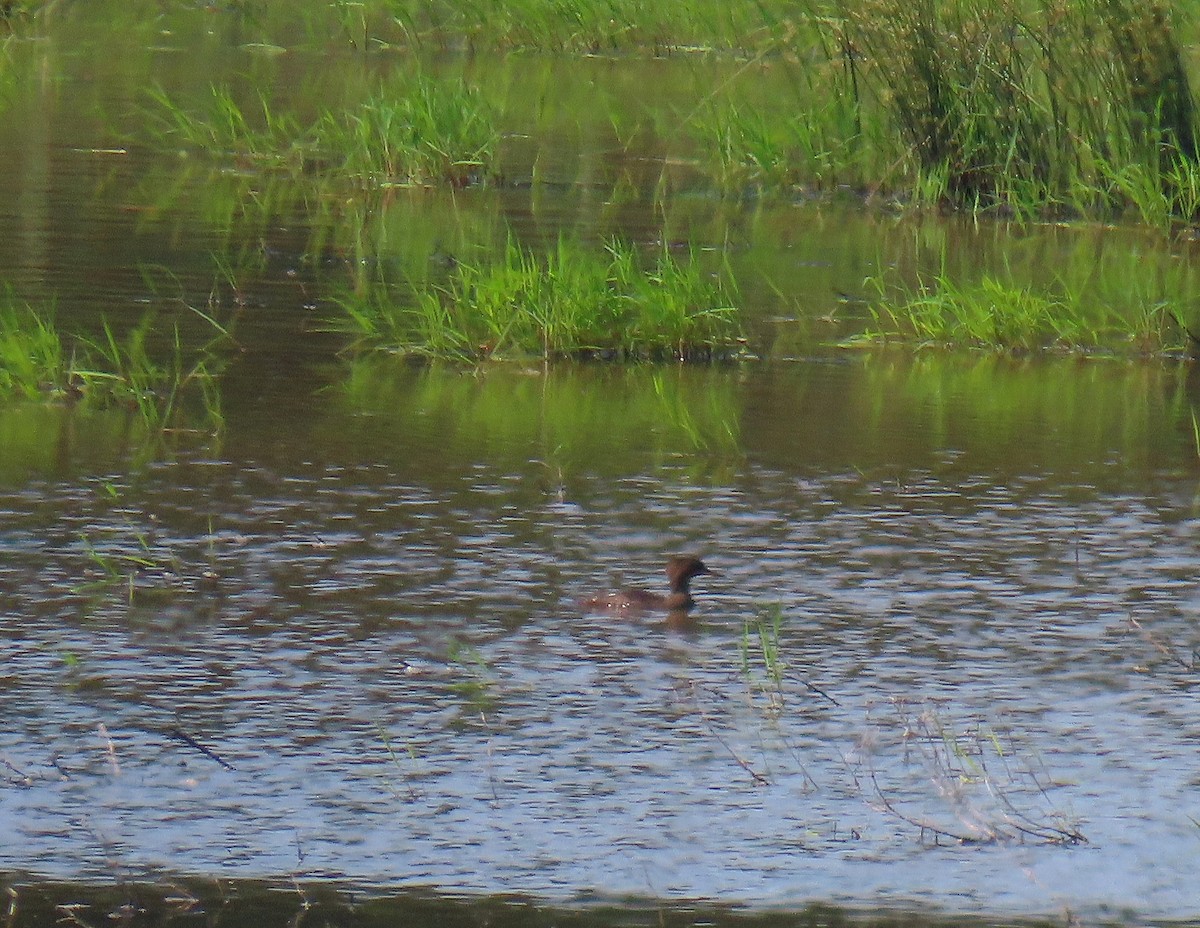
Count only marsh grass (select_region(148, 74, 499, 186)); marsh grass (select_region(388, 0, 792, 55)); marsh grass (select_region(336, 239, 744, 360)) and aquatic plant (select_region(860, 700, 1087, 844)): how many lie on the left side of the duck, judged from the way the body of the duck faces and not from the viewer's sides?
3

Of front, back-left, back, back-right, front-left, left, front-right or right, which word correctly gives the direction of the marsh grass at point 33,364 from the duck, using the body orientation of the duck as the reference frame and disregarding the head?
back-left

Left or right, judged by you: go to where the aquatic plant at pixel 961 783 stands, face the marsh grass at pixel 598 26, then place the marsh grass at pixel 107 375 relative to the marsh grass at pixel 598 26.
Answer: left

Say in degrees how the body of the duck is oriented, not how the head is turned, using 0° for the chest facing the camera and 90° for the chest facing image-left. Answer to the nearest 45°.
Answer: approximately 270°

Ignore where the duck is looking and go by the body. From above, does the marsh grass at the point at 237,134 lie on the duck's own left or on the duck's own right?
on the duck's own left

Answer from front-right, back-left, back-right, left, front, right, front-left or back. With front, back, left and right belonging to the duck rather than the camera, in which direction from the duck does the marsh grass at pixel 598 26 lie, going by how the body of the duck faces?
left

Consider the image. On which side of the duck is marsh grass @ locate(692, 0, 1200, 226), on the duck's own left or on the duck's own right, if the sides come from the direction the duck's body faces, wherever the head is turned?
on the duck's own left

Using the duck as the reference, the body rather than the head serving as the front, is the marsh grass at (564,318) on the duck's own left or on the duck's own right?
on the duck's own left

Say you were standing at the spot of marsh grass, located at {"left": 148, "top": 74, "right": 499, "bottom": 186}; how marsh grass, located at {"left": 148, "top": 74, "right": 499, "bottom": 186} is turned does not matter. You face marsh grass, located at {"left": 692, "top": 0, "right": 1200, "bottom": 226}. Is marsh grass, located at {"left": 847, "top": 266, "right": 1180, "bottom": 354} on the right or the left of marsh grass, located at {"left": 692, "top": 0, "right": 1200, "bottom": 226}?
right

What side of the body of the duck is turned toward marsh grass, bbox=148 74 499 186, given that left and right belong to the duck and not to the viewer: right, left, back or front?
left

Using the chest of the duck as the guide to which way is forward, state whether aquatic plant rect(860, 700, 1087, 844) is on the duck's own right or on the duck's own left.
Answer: on the duck's own right
